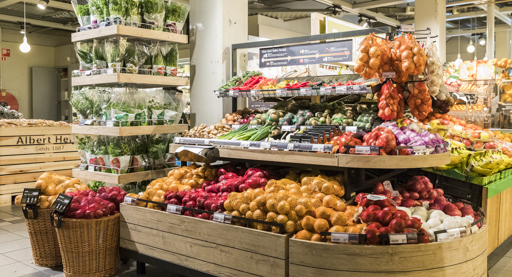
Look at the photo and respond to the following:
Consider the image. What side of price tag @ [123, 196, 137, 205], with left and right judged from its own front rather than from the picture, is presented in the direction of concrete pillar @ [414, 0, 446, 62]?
back

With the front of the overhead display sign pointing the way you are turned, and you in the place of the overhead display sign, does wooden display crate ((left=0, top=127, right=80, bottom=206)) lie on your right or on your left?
on your right

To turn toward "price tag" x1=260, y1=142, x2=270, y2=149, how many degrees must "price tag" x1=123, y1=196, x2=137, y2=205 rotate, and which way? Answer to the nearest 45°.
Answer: approximately 135° to its left

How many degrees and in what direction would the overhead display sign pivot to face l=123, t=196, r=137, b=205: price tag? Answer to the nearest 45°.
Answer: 0° — it already faces it

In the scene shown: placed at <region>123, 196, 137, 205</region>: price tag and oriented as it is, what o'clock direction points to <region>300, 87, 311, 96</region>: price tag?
<region>300, 87, 311, 96</region>: price tag is roughly at 7 o'clock from <region>123, 196, 137, 205</region>: price tag.

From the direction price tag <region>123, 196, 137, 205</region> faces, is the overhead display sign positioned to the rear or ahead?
to the rear

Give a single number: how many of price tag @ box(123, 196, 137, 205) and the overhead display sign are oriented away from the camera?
0

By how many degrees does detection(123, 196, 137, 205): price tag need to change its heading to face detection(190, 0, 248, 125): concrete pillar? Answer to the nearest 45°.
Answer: approximately 180°

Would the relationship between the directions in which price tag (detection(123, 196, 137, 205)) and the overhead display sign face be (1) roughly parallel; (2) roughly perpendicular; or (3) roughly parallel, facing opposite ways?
roughly parallel

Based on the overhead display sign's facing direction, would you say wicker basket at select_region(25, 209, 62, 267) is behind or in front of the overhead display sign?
in front

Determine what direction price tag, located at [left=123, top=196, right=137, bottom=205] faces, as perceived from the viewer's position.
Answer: facing the viewer and to the left of the viewer
